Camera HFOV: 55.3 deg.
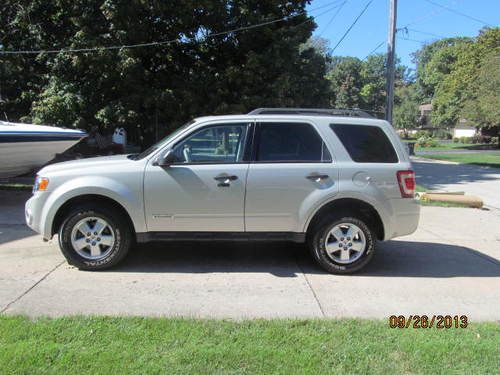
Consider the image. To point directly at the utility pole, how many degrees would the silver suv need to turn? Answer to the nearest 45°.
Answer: approximately 135° to its right

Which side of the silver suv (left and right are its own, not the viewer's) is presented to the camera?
left

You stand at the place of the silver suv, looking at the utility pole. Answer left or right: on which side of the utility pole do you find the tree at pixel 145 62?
left

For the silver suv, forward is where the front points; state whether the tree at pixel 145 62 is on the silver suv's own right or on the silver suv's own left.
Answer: on the silver suv's own right

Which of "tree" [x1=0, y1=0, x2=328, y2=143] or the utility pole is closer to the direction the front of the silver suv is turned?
the tree
